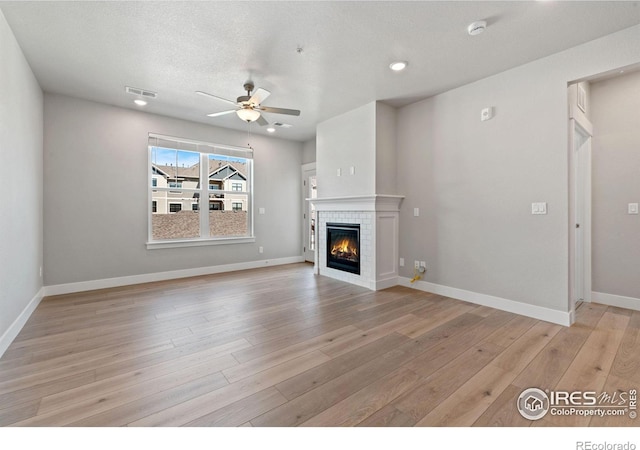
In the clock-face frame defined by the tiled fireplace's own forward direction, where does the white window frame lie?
The white window frame is roughly at 2 o'clock from the tiled fireplace.

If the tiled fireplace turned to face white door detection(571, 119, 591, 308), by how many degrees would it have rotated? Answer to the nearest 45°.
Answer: approximately 135° to its left

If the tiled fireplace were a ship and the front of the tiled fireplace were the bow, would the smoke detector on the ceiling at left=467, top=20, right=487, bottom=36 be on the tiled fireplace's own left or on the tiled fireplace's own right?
on the tiled fireplace's own left

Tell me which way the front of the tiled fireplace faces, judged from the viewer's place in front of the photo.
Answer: facing the viewer and to the left of the viewer

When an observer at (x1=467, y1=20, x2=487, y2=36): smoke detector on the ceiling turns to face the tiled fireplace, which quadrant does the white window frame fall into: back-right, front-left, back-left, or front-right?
front-left

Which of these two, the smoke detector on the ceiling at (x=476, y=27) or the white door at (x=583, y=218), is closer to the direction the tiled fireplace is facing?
the smoke detector on the ceiling

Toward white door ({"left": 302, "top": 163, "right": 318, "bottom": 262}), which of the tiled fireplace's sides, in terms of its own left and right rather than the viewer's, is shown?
right

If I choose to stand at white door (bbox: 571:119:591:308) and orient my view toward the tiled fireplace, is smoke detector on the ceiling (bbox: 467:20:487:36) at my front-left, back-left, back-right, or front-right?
front-left
